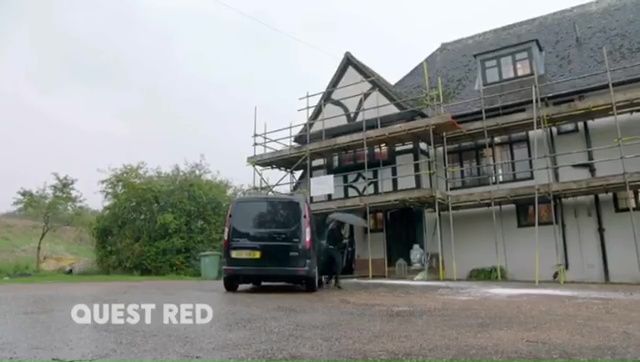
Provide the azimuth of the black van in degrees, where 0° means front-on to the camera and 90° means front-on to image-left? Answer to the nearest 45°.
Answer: approximately 180°

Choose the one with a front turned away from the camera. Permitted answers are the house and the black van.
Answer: the black van

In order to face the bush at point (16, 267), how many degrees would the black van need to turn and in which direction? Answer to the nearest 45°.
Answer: approximately 45° to its left

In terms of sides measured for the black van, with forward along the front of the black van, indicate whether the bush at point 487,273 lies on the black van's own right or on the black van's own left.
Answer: on the black van's own right

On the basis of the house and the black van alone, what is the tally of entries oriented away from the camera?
1

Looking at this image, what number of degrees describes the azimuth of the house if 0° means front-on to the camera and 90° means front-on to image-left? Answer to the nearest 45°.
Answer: approximately 45°

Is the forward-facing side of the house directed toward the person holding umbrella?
yes
